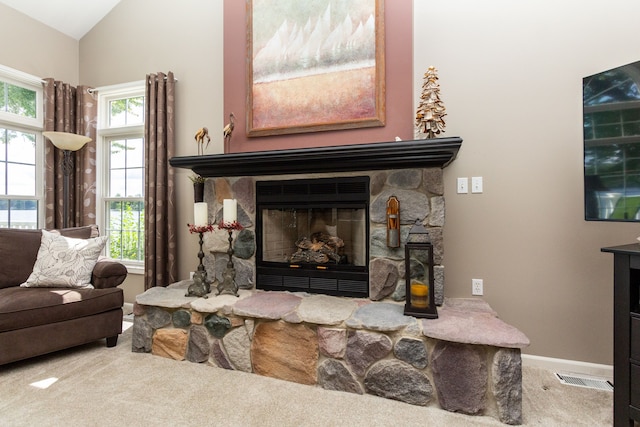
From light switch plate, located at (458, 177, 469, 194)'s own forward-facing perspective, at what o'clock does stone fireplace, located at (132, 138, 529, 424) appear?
The stone fireplace is roughly at 2 o'clock from the light switch plate.

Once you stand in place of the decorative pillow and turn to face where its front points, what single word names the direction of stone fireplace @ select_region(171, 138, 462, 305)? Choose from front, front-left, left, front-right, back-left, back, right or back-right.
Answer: front-left

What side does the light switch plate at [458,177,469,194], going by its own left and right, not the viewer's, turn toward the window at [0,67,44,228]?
right

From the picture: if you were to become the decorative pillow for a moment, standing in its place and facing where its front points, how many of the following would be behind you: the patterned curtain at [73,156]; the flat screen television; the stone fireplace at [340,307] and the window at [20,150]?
2

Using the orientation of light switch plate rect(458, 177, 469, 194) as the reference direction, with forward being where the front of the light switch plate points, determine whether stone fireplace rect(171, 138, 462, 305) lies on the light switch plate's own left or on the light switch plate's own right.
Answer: on the light switch plate's own right

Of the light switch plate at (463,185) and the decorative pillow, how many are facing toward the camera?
2

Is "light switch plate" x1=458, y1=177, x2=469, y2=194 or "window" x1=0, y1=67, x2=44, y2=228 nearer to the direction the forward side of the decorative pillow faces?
the light switch plate

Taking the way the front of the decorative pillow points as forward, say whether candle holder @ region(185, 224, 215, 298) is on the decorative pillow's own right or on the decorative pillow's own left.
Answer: on the decorative pillow's own left

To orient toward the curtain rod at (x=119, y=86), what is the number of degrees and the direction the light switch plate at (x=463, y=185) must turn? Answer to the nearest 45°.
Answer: approximately 90° to its right

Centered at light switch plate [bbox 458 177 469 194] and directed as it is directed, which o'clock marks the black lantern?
The black lantern is roughly at 1 o'clock from the light switch plate.

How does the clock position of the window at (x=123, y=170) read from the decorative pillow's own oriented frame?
The window is roughly at 7 o'clock from the decorative pillow.

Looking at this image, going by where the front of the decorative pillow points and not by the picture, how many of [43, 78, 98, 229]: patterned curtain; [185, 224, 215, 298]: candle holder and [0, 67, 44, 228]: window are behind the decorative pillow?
2

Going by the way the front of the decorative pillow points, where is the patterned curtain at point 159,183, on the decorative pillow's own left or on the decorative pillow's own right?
on the decorative pillow's own left

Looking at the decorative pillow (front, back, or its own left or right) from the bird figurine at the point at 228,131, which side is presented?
left

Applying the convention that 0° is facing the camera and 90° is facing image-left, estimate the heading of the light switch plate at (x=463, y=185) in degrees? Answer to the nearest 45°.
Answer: approximately 0°

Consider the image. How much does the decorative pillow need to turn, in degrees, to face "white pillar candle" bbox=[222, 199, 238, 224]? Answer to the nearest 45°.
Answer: approximately 45° to its left

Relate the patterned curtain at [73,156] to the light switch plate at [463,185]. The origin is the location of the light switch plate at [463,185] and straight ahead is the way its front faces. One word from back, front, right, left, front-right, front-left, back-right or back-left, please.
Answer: right

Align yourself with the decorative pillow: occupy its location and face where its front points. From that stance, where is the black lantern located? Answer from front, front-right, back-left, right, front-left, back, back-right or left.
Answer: front-left

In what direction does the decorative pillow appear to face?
toward the camera
